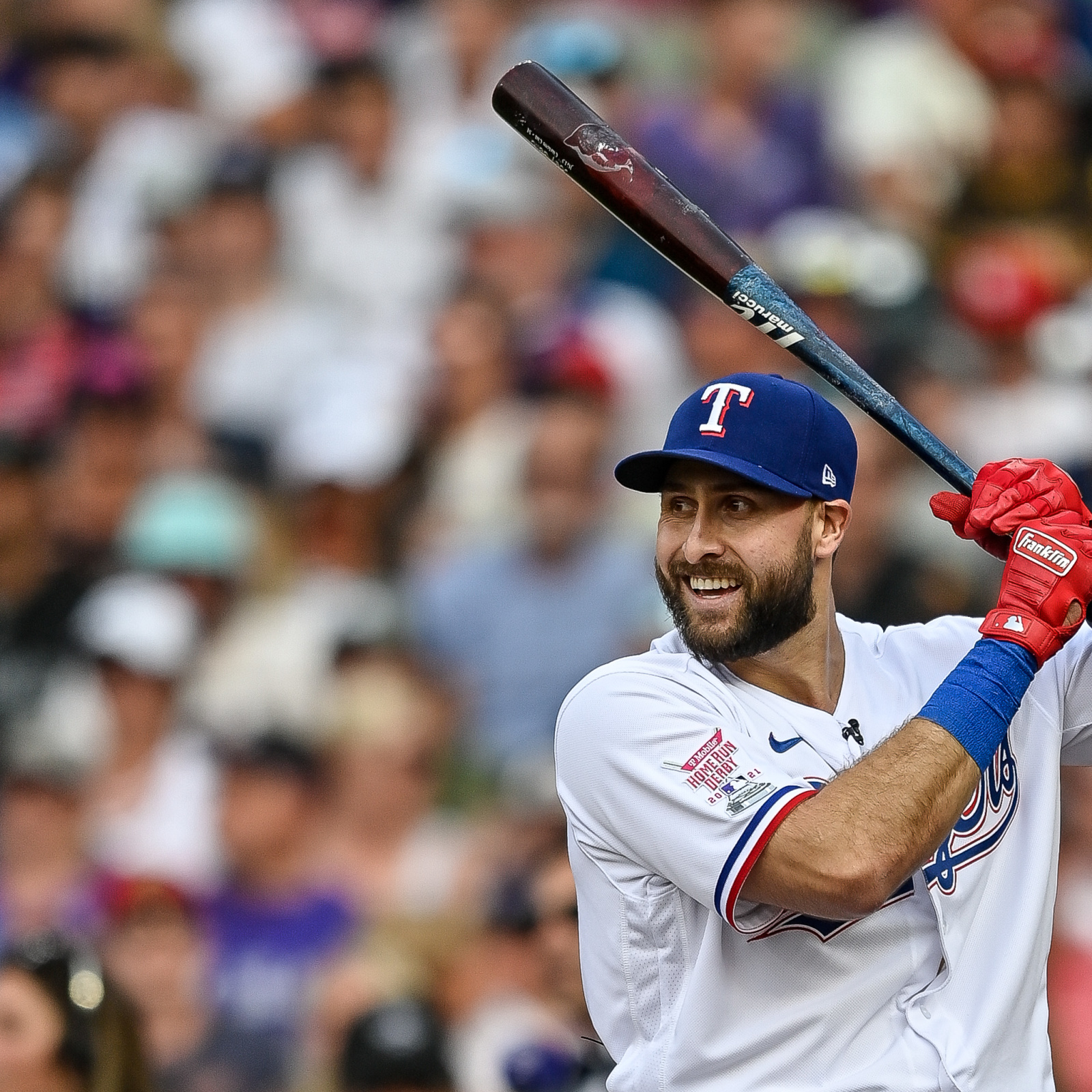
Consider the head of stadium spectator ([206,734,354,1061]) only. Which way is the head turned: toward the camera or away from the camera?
toward the camera

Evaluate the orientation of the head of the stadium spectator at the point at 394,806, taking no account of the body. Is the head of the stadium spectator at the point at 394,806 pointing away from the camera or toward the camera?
toward the camera

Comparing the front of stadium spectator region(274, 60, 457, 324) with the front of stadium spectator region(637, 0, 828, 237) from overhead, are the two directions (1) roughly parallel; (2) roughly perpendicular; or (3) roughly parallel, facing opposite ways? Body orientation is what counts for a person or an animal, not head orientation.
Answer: roughly parallel

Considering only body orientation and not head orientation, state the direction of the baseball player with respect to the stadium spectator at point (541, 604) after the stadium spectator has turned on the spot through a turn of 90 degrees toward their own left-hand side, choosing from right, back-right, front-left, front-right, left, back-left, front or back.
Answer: right

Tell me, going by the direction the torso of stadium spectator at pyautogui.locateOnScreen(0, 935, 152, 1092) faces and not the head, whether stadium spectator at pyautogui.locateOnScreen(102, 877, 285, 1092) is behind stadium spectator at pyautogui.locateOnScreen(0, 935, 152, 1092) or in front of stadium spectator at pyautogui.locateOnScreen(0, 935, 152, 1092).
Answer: behind

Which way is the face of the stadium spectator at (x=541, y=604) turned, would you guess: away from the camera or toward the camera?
toward the camera

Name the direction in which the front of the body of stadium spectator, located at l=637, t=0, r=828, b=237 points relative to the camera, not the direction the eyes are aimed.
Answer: toward the camera

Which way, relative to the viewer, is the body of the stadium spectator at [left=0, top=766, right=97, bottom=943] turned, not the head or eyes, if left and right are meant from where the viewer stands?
facing the viewer

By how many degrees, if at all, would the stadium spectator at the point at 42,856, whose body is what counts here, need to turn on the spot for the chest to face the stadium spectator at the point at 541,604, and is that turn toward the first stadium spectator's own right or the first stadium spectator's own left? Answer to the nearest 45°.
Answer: approximately 90° to the first stadium spectator's own left

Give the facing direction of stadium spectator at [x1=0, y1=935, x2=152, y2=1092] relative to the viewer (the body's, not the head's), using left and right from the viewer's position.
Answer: facing the viewer and to the left of the viewer

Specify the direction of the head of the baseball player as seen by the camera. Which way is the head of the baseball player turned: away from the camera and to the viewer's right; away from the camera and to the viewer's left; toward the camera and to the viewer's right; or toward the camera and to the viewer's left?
toward the camera and to the viewer's left

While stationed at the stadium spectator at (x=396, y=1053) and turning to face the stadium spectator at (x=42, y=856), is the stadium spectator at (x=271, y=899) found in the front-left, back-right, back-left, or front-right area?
front-right

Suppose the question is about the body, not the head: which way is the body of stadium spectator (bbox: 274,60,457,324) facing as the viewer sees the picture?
toward the camera

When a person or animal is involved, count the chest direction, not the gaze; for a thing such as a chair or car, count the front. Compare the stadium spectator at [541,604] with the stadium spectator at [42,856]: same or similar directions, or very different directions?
same or similar directions

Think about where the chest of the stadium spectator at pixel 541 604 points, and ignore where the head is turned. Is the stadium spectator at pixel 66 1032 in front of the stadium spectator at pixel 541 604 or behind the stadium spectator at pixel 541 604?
in front

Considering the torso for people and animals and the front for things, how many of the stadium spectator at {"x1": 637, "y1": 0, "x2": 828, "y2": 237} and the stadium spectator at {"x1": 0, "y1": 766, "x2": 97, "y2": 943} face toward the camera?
2

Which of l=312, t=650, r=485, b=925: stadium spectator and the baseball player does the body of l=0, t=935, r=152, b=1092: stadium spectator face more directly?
the baseball player
